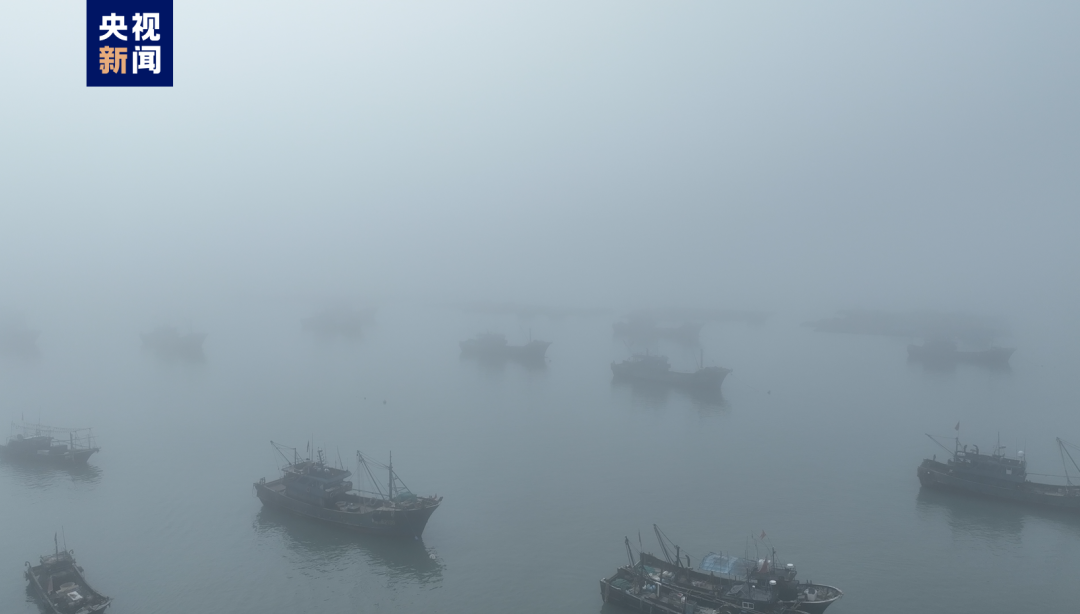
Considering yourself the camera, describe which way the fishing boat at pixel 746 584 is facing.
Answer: facing to the right of the viewer

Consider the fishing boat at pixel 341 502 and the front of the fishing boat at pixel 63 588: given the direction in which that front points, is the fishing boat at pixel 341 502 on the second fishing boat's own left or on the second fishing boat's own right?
on the second fishing boat's own left

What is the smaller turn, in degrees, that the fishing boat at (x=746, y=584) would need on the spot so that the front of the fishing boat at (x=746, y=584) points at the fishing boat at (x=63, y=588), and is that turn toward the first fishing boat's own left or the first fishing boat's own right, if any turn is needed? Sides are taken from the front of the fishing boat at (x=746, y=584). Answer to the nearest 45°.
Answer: approximately 180°
